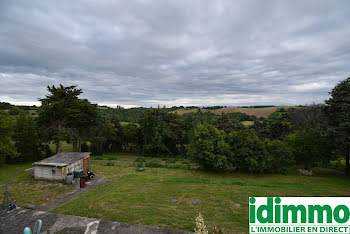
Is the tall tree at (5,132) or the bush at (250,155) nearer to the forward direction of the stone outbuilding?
the bush

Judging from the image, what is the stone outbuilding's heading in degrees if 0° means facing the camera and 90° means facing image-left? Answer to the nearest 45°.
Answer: approximately 315°

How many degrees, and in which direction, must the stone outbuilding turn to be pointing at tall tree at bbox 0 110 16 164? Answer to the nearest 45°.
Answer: approximately 180°

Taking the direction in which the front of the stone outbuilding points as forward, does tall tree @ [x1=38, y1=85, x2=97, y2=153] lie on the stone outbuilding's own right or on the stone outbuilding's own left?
on the stone outbuilding's own left
